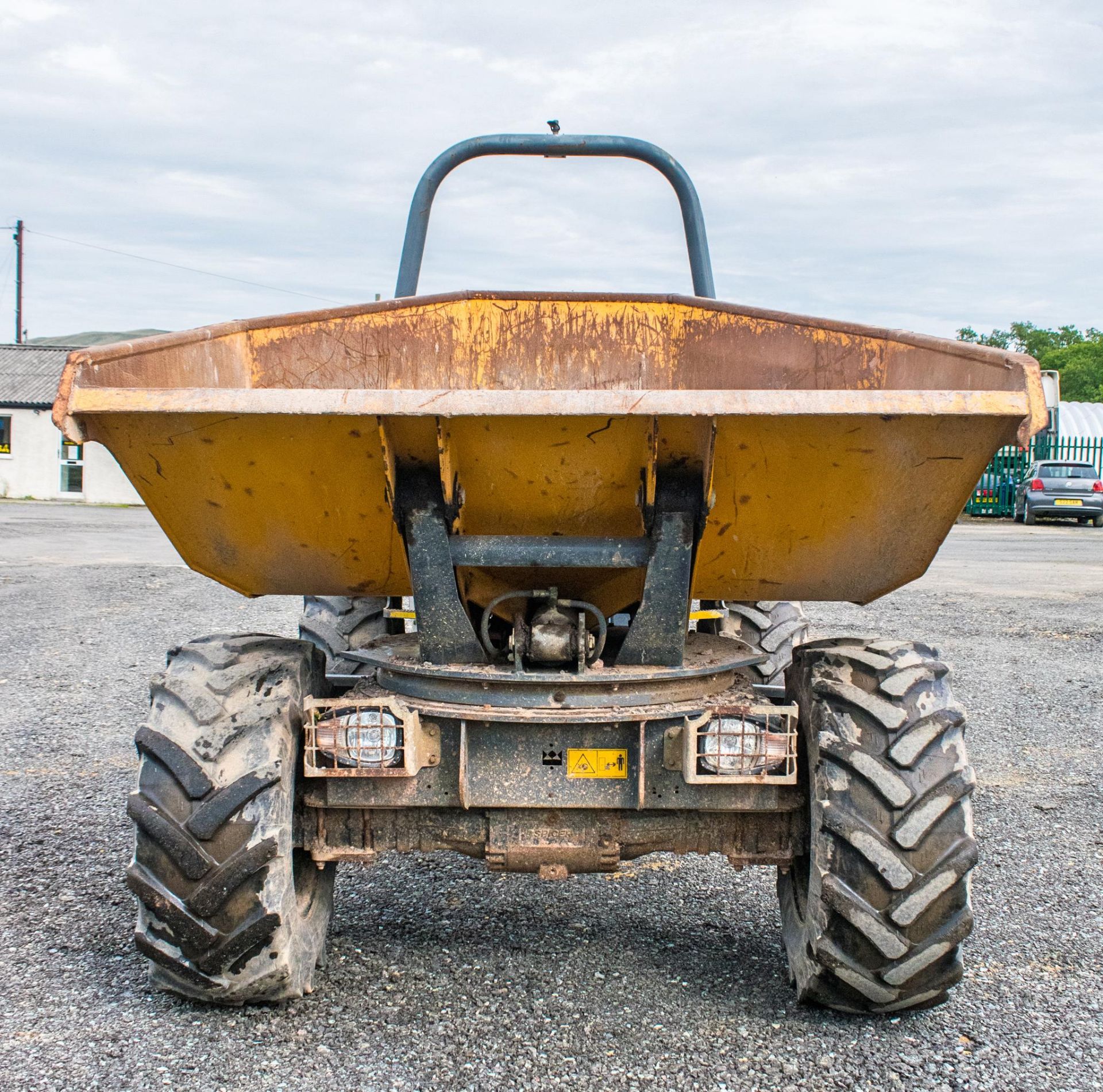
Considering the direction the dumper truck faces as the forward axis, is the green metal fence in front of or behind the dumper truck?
behind

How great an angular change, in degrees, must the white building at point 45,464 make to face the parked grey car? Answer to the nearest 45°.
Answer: approximately 45° to its left

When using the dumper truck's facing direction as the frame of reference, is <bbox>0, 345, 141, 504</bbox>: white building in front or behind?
behind

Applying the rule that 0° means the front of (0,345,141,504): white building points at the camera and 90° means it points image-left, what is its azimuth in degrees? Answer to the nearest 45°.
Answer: approximately 0°

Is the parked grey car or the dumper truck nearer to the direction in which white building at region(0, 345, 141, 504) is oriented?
the dumper truck

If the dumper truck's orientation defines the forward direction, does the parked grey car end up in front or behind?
behind

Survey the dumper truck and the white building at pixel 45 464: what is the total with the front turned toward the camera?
2
